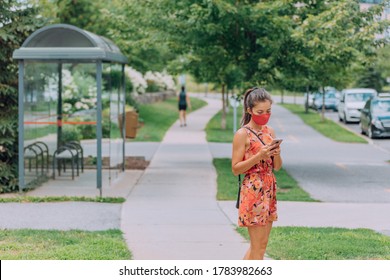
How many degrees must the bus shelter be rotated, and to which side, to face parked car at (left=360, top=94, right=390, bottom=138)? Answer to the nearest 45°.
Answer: approximately 45° to its left

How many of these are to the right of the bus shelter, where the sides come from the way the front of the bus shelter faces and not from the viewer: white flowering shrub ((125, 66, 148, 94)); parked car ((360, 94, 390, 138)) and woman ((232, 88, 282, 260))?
1

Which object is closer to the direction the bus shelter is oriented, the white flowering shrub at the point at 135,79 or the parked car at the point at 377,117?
the parked car

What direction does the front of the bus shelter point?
to the viewer's right

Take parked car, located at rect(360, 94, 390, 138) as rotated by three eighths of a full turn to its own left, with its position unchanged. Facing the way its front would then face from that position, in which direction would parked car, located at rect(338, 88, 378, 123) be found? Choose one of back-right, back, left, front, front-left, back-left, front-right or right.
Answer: front

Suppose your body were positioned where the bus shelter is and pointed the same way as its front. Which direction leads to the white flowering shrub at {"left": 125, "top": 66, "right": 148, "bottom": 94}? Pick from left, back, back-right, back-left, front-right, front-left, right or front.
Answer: left

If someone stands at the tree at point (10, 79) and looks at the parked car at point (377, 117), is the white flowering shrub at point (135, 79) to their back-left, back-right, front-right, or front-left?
front-left

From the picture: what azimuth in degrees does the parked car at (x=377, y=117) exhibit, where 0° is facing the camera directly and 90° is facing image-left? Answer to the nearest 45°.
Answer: approximately 315°

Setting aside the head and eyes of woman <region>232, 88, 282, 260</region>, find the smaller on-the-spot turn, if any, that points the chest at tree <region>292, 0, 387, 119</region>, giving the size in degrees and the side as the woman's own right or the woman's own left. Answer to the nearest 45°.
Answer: approximately 135° to the woman's own left
